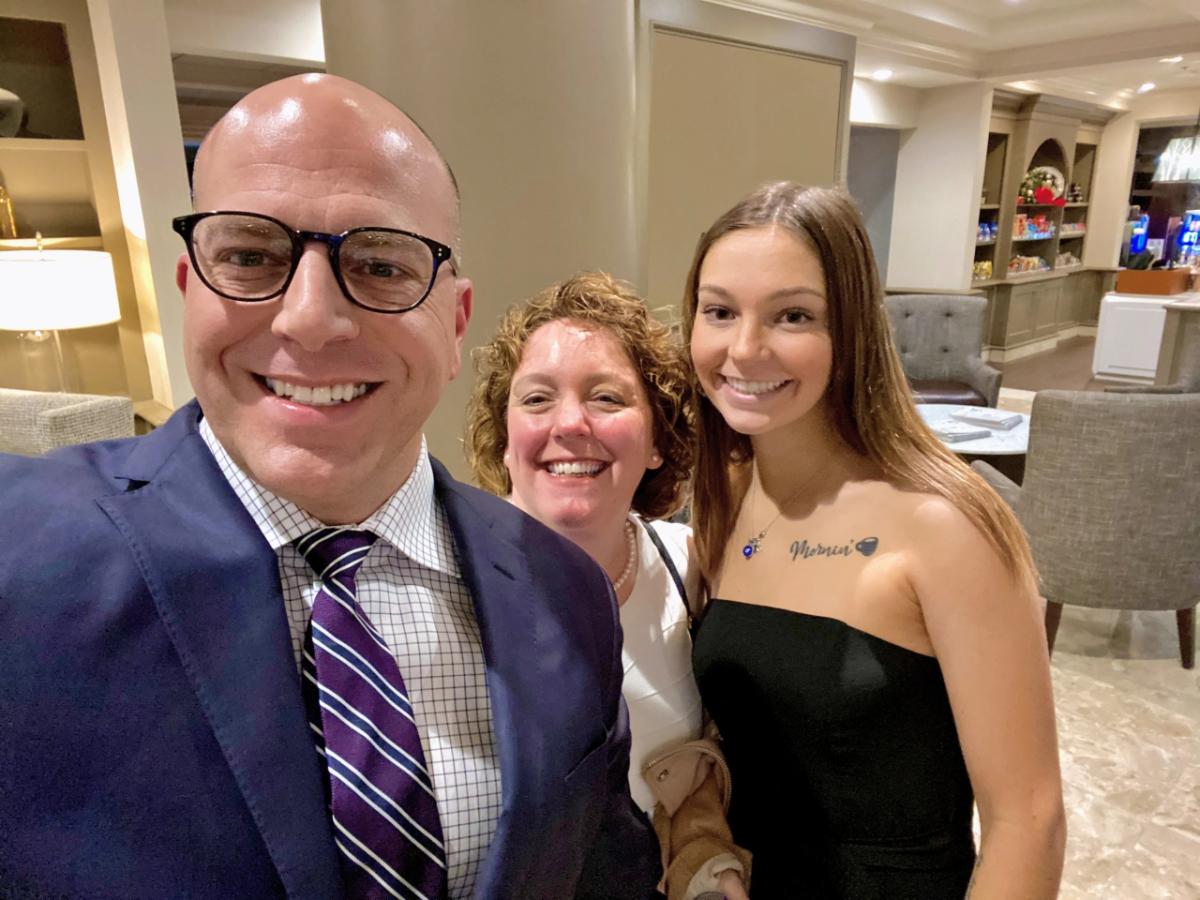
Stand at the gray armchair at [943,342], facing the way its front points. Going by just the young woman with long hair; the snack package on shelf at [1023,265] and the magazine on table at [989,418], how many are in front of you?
2

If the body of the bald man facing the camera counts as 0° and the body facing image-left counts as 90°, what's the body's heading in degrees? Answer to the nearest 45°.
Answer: approximately 0°

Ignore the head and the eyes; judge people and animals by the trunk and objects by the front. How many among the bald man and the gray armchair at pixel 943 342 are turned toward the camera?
2

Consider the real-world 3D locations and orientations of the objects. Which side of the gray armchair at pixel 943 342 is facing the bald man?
front

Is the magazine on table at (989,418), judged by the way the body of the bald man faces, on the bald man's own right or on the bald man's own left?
on the bald man's own left

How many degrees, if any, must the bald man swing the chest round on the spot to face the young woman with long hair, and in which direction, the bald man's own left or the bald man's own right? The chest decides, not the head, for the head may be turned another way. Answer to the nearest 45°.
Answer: approximately 90° to the bald man's own left

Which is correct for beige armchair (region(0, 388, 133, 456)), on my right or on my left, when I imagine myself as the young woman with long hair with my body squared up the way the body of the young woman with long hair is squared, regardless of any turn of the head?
on my right

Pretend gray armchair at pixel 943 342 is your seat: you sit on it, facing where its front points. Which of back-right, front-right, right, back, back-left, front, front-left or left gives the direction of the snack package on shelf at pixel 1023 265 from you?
back

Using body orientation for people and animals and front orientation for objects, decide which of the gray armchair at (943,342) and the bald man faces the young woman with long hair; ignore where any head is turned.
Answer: the gray armchair

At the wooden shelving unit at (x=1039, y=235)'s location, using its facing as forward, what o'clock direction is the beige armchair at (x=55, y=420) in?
The beige armchair is roughly at 2 o'clock from the wooden shelving unit.

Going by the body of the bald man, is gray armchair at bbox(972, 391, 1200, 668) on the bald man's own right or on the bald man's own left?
on the bald man's own left
